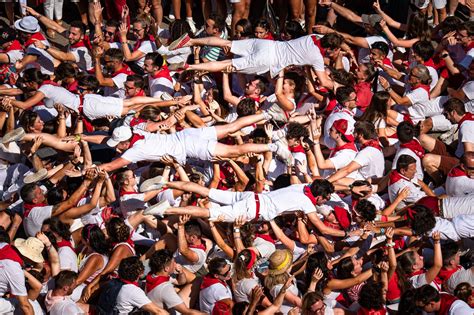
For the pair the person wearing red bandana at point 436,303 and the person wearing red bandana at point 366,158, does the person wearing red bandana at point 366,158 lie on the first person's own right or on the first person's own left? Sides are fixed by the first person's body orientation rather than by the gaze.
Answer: on the first person's own right
